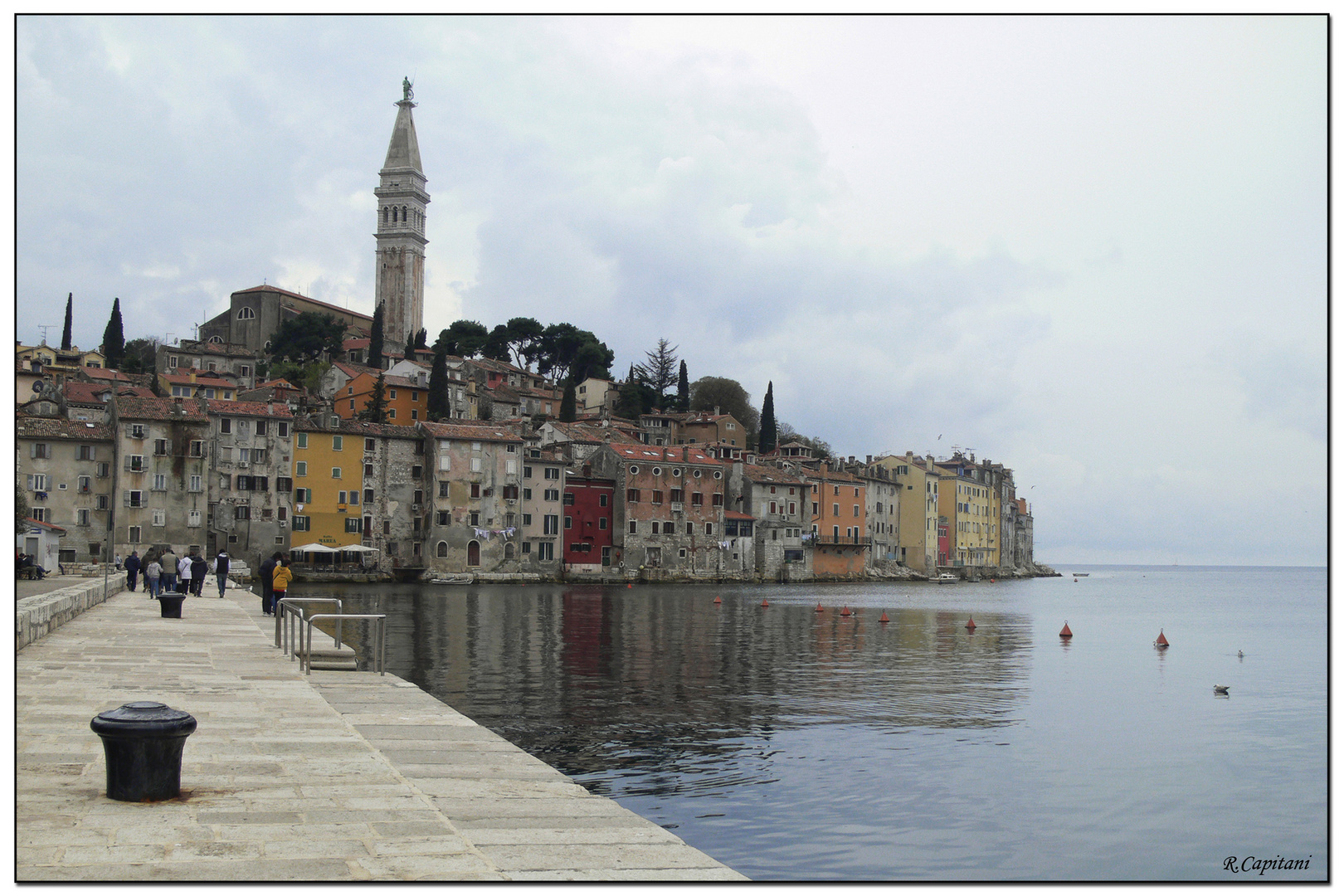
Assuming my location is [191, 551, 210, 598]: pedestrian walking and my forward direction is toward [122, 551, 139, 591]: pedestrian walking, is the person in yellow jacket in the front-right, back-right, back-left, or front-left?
back-left

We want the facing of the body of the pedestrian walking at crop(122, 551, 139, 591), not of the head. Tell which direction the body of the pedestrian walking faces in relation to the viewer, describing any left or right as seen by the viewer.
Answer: facing away from the viewer

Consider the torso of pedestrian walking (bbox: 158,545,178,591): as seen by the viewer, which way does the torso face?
away from the camera

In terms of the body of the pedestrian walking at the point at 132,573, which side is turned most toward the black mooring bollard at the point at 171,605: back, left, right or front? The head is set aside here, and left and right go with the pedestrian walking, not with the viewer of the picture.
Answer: back

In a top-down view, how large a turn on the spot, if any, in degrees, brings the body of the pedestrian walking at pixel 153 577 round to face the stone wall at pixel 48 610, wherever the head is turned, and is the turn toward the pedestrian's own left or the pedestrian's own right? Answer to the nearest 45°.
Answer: approximately 180°

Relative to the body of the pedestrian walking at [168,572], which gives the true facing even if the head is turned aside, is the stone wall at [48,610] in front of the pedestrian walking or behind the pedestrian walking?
behind

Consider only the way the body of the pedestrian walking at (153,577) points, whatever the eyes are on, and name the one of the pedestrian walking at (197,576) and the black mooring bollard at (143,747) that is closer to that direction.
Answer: the pedestrian walking

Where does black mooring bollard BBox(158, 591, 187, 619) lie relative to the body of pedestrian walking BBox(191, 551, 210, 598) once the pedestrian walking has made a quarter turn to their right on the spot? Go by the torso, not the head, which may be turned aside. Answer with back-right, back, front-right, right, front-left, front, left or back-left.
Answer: right

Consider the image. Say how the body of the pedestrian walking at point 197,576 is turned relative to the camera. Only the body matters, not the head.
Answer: away from the camera

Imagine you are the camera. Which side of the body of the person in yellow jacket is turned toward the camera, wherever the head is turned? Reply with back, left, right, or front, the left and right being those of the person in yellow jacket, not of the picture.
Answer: back

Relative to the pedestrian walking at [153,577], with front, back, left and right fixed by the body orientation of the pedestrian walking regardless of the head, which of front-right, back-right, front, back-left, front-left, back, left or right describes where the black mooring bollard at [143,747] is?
back
